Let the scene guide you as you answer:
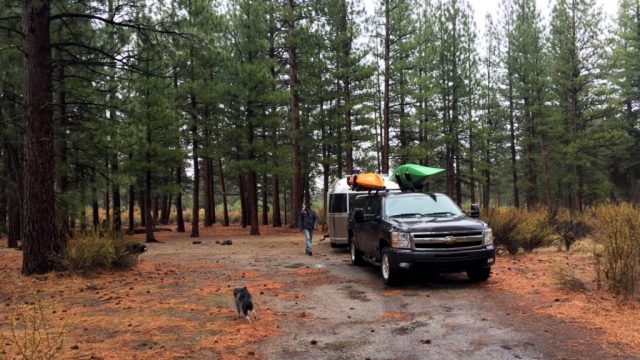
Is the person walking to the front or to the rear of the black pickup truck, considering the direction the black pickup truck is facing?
to the rear

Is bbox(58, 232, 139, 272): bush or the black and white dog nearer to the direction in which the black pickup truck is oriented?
the black and white dog

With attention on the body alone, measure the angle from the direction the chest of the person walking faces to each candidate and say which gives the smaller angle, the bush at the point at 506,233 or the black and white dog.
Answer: the black and white dog

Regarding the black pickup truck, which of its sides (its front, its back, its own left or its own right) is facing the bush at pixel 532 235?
left

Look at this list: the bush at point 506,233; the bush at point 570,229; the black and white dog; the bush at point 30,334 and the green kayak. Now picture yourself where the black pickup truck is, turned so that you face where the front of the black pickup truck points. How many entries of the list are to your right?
2

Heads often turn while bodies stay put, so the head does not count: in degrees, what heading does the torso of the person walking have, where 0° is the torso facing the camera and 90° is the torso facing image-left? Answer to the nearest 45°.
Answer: approximately 0°

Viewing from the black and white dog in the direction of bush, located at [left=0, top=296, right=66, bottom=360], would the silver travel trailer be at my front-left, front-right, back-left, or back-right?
back-right

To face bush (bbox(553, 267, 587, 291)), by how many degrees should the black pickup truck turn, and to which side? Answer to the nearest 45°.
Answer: approximately 45° to its left

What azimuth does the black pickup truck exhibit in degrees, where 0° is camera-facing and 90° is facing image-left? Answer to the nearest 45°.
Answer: approximately 315°
